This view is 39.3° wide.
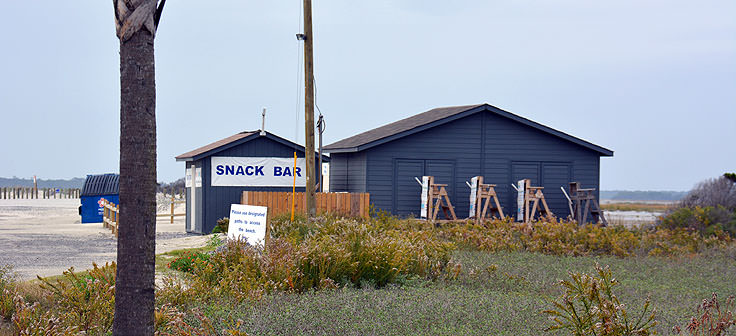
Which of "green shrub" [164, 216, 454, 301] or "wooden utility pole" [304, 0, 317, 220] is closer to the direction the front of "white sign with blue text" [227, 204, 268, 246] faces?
the green shrub

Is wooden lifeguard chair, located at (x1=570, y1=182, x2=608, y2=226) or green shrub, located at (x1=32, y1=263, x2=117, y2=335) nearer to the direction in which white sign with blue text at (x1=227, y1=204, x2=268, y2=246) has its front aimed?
the green shrub

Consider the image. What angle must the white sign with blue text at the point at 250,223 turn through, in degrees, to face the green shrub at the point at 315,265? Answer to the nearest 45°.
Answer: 0° — it already faces it

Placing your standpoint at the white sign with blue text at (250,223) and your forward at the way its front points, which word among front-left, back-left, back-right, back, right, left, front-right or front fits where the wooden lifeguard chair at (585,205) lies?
back-left

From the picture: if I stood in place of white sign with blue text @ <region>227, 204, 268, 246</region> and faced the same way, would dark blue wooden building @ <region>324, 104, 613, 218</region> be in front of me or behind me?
behind

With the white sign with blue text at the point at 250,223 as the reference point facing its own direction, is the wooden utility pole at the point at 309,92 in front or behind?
behind

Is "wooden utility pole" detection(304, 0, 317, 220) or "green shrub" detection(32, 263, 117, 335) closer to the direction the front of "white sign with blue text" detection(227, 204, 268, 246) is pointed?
the green shrub

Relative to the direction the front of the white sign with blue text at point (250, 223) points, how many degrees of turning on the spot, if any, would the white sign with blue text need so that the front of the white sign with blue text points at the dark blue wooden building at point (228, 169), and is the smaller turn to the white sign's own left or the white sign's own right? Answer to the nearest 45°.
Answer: approximately 180°

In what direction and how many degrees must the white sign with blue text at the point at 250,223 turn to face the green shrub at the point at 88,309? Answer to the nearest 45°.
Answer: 0° — it already faces it

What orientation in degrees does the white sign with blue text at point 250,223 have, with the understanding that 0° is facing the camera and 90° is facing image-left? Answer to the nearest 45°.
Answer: approximately 0°
